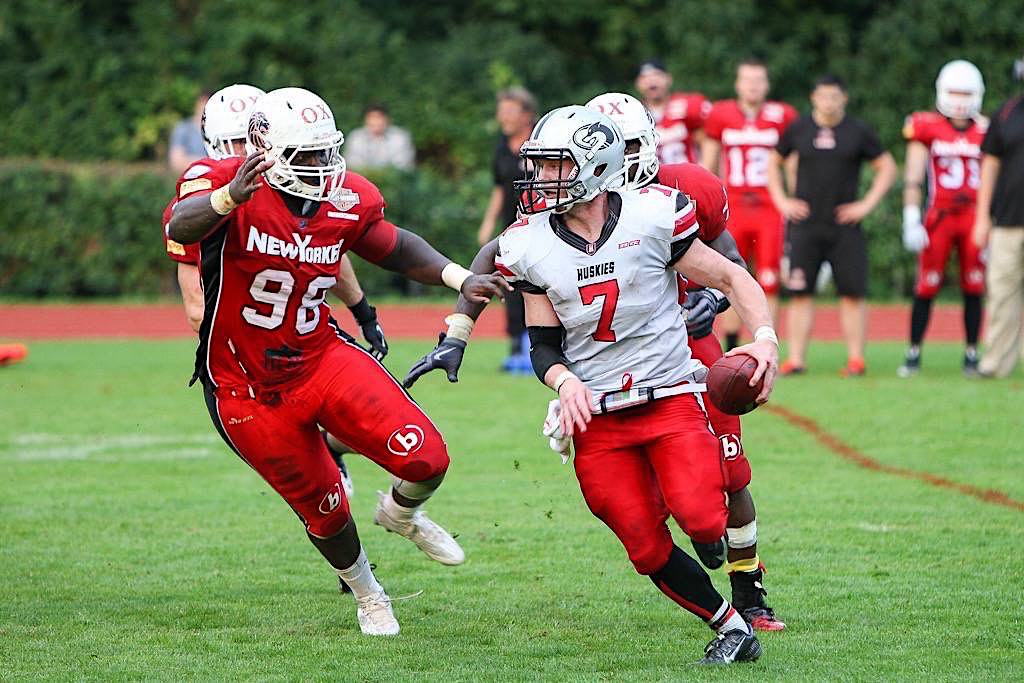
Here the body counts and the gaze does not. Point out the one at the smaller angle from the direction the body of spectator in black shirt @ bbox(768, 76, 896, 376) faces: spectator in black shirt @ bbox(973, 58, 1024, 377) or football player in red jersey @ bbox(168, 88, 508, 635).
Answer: the football player in red jersey

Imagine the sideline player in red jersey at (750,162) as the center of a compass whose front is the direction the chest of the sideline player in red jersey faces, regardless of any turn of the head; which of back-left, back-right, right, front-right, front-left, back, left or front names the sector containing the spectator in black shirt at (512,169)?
right

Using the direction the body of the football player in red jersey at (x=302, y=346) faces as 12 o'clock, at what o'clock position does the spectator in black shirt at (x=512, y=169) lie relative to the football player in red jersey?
The spectator in black shirt is roughly at 8 o'clock from the football player in red jersey.

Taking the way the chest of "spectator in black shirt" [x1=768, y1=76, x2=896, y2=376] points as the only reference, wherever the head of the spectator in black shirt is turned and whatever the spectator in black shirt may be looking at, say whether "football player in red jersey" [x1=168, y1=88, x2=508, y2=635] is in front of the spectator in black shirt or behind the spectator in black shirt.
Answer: in front

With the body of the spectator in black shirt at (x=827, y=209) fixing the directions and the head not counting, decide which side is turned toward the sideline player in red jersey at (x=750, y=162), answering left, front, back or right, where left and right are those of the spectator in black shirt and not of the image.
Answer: right

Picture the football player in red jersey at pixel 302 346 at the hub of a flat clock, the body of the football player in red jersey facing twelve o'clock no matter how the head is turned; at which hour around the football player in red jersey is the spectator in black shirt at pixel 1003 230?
The spectator in black shirt is roughly at 9 o'clock from the football player in red jersey.

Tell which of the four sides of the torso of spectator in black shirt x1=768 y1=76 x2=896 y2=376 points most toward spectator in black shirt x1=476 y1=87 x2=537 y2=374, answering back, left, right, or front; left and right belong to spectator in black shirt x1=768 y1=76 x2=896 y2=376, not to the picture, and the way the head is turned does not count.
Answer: right

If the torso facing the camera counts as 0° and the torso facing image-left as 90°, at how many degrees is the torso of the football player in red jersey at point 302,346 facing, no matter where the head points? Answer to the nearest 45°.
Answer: approximately 315°

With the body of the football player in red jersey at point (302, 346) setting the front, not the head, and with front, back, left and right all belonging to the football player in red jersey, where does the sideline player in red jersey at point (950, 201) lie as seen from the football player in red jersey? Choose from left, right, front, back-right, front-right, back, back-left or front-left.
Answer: left

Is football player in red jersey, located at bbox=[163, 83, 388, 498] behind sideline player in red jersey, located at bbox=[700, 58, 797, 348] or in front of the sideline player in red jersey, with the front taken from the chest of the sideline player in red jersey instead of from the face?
in front
